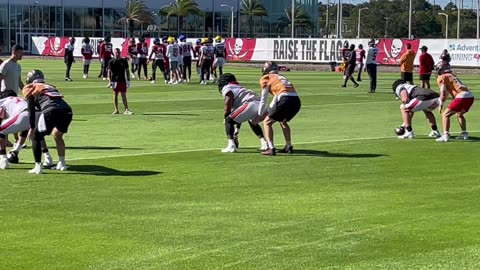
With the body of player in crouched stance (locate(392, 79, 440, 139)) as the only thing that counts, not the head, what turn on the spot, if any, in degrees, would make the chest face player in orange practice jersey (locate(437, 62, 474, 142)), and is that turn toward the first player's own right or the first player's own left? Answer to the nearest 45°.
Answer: approximately 180°

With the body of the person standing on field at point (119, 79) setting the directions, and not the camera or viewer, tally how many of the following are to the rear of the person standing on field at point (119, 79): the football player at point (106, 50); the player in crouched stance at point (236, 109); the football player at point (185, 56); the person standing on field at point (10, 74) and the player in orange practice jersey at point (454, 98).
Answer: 2

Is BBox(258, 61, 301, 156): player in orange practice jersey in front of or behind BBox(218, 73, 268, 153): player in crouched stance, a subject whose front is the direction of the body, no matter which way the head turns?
behind

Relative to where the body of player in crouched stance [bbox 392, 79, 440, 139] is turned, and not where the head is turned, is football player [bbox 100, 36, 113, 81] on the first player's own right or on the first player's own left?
on the first player's own right

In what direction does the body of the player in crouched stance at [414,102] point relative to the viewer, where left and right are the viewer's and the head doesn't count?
facing to the left of the viewer

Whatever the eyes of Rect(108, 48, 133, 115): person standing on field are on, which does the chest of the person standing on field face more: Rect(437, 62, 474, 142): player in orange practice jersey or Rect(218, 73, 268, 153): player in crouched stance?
the player in crouched stance

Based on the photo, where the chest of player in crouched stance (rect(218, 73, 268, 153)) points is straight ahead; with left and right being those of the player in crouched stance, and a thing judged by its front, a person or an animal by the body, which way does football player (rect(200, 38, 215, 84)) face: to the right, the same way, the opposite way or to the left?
to the right

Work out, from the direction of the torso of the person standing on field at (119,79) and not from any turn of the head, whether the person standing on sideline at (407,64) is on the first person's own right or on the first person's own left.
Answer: on the first person's own left
